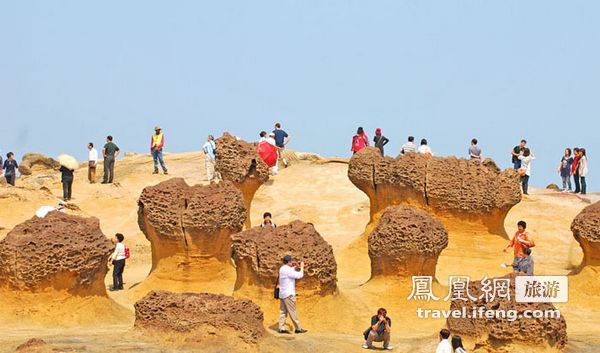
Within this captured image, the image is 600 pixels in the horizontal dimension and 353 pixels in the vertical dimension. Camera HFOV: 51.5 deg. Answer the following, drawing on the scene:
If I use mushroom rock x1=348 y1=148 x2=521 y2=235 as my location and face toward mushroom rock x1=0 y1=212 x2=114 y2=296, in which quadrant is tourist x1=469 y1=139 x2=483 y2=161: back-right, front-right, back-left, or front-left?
back-right

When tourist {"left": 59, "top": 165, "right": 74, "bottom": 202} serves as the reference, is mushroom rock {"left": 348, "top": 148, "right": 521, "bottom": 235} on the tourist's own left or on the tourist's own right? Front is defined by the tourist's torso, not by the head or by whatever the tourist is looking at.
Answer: on the tourist's own right

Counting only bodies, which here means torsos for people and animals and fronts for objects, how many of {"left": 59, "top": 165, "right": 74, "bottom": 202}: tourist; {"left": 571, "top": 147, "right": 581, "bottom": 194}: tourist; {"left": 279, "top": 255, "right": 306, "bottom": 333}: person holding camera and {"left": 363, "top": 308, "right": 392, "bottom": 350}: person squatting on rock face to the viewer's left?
1

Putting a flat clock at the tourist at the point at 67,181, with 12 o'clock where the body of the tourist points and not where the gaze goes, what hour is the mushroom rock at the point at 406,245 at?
The mushroom rock is roughly at 5 o'clock from the tourist.

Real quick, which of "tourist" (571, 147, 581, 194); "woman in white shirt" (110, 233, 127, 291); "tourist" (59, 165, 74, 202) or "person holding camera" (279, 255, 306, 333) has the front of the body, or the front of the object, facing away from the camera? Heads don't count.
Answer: "tourist" (59, 165, 74, 202)

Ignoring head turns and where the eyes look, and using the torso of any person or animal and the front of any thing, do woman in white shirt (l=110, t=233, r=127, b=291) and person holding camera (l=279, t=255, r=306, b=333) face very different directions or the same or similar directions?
very different directions

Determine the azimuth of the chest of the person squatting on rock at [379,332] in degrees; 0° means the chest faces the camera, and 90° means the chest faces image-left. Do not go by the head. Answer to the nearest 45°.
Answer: approximately 0°

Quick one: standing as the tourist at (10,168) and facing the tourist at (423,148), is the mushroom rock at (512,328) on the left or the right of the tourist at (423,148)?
right
